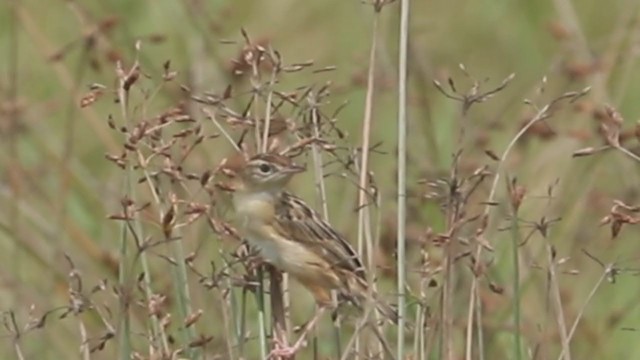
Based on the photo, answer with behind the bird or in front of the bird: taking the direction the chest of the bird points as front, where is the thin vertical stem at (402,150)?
behind

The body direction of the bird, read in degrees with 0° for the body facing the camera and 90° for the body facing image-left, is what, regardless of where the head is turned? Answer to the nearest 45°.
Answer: approximately 90°
